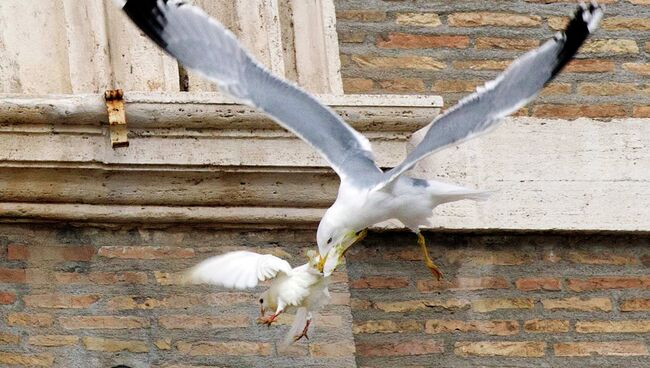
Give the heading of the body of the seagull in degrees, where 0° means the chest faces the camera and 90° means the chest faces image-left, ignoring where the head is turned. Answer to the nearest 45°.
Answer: approximately 45°

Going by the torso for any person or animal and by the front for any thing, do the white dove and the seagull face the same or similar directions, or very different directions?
same or similar directions

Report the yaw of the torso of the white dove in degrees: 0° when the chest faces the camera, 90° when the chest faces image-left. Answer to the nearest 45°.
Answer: approximately 45°
